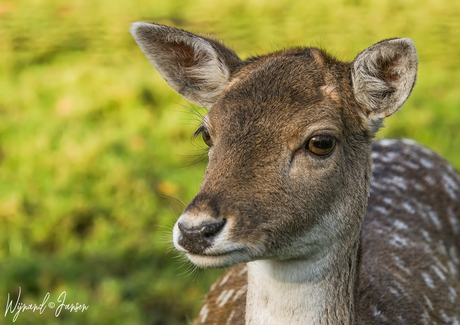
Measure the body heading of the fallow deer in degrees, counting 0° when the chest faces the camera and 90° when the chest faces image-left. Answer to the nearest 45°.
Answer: approximately 45°
